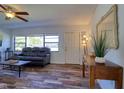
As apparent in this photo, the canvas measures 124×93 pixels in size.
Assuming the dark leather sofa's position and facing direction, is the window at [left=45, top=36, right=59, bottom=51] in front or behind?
behind

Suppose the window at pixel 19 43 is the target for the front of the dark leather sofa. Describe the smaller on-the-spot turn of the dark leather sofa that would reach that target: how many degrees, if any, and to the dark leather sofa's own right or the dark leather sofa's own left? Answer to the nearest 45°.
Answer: approximately 90° to the dark leather sofa's own right

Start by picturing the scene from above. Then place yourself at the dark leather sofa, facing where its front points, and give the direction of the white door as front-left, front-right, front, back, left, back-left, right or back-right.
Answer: back-left

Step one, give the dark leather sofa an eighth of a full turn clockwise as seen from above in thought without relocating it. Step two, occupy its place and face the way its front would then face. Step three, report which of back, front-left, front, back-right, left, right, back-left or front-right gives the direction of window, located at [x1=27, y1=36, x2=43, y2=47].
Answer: right

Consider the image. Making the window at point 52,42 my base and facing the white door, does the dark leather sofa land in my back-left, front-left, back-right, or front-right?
back-right

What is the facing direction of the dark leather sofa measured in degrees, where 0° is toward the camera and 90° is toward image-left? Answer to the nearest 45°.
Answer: approximately 45°

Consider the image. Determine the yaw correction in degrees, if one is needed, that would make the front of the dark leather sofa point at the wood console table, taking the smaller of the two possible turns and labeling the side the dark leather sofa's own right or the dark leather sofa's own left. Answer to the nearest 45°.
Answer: approximately 45° to the dark leather sofa's own left
